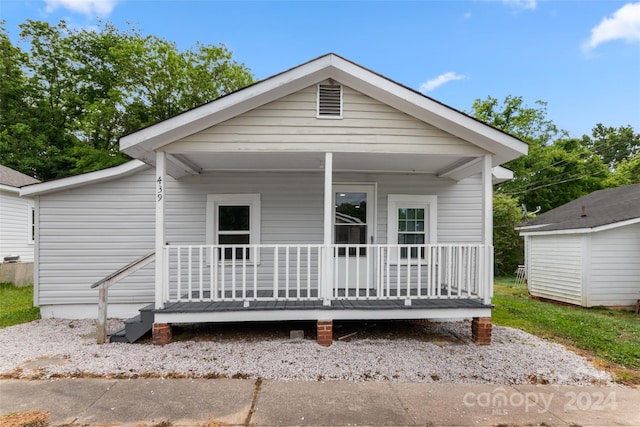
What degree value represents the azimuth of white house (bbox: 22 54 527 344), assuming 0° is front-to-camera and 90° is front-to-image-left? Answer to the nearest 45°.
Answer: approximately 0°

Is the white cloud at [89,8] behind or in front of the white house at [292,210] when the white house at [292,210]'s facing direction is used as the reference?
behind

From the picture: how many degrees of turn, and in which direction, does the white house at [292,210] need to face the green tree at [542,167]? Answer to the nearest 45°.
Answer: approximately 135° to its left

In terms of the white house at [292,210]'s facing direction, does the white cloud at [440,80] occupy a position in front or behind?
behind

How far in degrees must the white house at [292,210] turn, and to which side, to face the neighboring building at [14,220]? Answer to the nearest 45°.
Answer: approximately 135° to its right

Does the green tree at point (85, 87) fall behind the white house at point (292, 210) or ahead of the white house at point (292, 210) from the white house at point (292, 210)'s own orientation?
behind

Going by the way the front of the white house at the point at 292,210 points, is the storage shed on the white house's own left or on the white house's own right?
on the white house's own left
